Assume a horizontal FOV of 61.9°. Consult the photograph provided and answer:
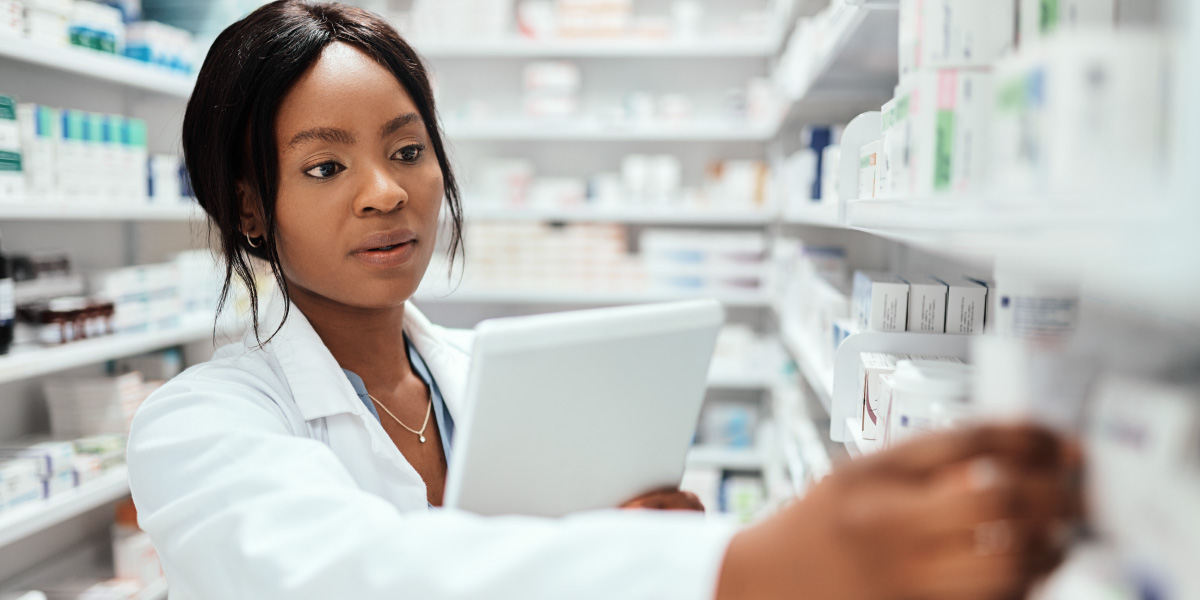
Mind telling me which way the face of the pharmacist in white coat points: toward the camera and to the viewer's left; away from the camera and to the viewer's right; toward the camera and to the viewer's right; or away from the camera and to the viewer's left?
toward the camera and to the viewer's right

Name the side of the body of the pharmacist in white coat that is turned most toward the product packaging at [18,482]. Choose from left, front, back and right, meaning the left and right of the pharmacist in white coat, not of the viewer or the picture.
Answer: back

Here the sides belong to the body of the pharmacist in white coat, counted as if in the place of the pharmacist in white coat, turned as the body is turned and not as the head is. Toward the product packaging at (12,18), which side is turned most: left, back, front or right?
back

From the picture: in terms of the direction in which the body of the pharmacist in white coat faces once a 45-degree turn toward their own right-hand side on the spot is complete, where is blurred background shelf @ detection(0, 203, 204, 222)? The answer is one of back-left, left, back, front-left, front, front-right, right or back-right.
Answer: back-right

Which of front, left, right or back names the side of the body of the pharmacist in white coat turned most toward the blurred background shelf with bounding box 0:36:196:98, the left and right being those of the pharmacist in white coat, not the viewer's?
back

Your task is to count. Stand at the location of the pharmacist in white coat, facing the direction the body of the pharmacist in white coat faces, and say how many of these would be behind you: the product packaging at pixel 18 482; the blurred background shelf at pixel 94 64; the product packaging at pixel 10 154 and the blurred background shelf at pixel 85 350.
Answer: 4

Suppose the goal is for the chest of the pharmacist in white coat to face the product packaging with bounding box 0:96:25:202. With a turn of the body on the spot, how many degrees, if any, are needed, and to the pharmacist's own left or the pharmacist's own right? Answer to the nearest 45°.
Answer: approximately 180°

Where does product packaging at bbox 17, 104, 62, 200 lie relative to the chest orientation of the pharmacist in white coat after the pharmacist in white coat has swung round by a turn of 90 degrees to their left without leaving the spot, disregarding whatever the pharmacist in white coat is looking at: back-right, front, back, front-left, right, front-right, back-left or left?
left

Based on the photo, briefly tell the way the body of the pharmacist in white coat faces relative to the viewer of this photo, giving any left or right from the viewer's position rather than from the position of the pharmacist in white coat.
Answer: facing the viewer and to the right of the viewer
